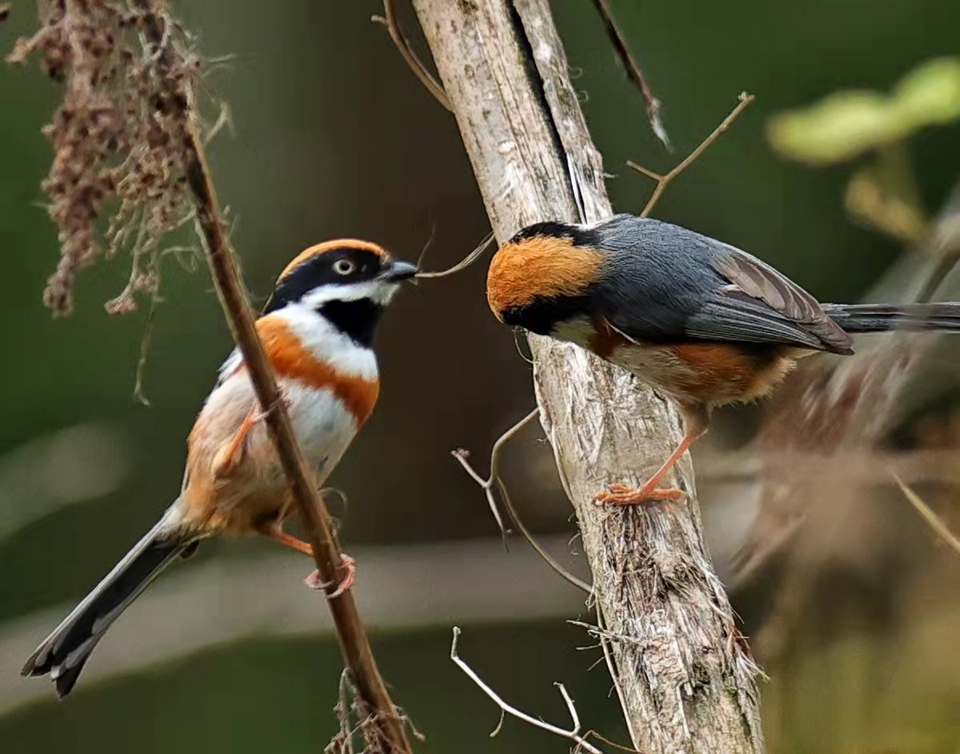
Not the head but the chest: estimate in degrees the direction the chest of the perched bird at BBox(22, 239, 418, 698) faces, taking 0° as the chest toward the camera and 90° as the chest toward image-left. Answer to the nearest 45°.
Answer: approximately 270°

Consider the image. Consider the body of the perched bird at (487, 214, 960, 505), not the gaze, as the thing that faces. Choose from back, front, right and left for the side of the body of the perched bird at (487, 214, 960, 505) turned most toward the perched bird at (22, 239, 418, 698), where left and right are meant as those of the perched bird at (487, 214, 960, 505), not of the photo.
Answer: front

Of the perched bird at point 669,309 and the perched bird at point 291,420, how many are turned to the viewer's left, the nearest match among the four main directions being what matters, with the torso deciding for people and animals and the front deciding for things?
1

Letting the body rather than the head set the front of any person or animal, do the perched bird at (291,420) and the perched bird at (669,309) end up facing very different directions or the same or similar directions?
very different directions

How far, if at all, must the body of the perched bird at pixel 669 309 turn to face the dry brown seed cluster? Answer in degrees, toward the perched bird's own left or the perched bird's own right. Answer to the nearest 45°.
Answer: approximately 45° to the perched bird's own left

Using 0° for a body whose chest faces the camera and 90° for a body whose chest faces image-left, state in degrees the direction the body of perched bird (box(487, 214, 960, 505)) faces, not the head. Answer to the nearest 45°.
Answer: approximately 90°

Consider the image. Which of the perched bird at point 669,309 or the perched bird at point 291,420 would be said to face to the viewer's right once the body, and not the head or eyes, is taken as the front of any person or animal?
the perched bird at point 291,420

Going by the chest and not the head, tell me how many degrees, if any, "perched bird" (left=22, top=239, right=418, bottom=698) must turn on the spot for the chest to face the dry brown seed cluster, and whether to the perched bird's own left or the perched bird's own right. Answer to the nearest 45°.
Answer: approximately 90° to the perched bird's own right
